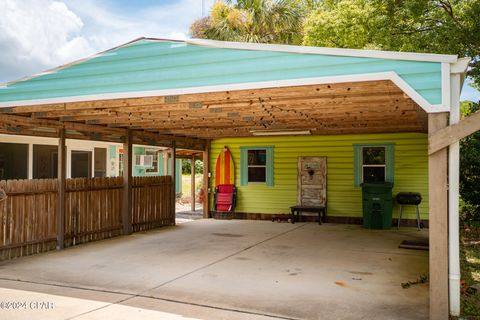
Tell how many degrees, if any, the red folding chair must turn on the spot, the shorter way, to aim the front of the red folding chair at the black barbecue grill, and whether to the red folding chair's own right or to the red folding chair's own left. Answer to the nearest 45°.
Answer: approximately 45° to the red folding chair's own left

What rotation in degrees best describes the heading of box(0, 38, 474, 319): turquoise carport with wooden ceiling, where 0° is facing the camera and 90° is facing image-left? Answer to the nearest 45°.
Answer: approximately 0°

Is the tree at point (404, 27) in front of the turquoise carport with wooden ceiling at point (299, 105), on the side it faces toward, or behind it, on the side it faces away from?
behind

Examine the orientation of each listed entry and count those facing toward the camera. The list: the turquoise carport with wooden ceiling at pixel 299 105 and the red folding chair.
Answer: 2

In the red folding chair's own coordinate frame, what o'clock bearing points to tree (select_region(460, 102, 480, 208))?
The tree is roughly at 10 o'clock from the red folding chair.

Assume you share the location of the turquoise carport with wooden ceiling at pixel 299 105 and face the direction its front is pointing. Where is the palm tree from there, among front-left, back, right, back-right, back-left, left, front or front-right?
back
